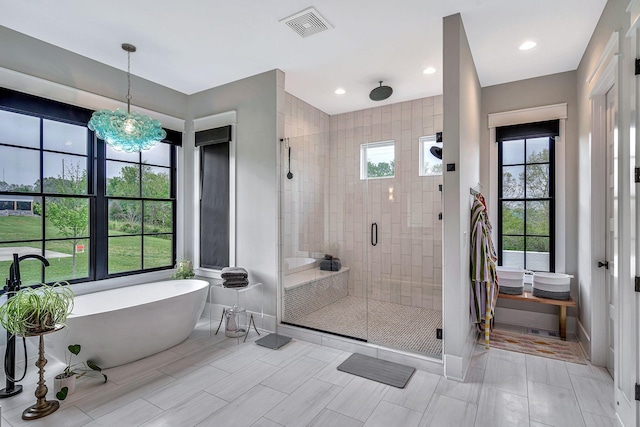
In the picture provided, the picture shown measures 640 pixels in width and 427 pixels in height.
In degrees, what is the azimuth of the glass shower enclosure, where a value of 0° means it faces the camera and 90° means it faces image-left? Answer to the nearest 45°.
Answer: approximately 45°

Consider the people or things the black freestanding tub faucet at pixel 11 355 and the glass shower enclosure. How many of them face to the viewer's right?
1

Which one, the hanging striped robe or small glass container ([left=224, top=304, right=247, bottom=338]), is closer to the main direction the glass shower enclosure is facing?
the small glass container

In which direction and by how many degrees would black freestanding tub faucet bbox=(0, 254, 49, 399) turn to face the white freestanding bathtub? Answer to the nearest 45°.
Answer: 0° — it already faces it

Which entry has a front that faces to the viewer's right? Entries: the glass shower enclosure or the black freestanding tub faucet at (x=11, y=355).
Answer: the black freestanding tub faucet

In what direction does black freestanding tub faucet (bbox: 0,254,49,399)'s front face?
to the viewer's right

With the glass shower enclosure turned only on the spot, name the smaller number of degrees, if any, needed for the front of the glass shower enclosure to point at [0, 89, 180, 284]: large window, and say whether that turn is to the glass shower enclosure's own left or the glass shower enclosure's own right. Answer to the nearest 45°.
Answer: approximately 45° to the glass shower enclosure's own right

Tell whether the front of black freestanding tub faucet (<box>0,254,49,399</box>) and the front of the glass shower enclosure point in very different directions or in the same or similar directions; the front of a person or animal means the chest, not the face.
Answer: very different directions
